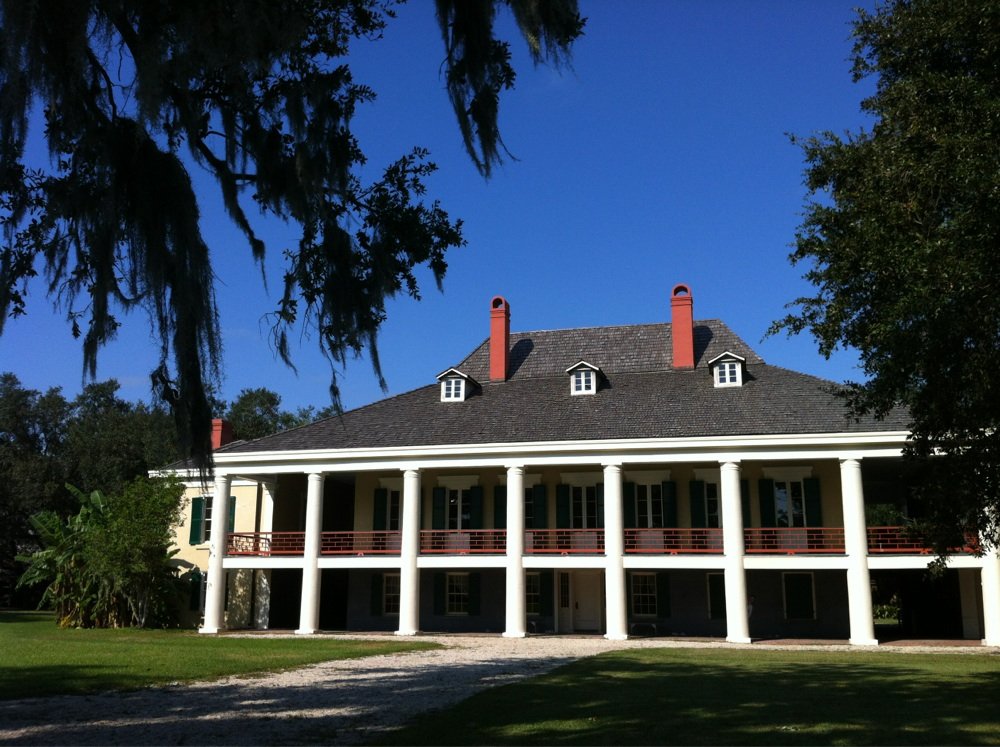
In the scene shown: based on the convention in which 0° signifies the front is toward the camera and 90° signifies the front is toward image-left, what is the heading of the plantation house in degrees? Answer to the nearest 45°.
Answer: approximately 0°
